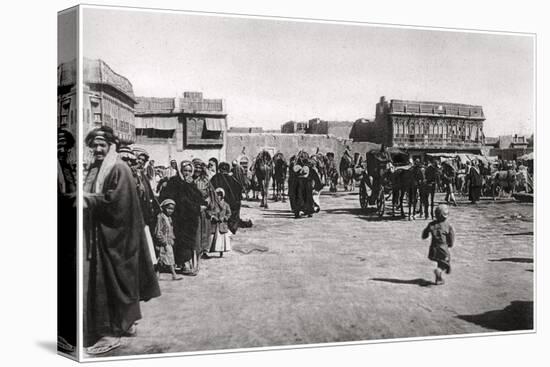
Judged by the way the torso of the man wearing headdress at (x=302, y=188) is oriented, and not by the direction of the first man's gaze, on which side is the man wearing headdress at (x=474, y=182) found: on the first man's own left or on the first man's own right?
on the first man's own left

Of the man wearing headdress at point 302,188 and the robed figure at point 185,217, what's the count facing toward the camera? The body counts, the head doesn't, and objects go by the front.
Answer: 2

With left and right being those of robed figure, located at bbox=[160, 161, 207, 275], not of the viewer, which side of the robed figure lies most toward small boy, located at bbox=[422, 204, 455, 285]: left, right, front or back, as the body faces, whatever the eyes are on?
left

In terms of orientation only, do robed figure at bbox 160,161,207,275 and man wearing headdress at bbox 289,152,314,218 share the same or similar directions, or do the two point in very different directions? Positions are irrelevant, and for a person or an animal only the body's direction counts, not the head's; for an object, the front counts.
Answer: same or similar directions

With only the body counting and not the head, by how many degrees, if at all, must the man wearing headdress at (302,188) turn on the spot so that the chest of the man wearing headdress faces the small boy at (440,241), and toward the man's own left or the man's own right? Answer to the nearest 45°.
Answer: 0° — they already face them

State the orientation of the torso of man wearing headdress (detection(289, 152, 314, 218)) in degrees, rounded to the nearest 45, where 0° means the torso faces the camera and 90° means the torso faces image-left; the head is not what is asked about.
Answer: approximately 0°

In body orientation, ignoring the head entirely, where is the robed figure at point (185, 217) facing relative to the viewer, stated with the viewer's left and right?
facing the viewer
